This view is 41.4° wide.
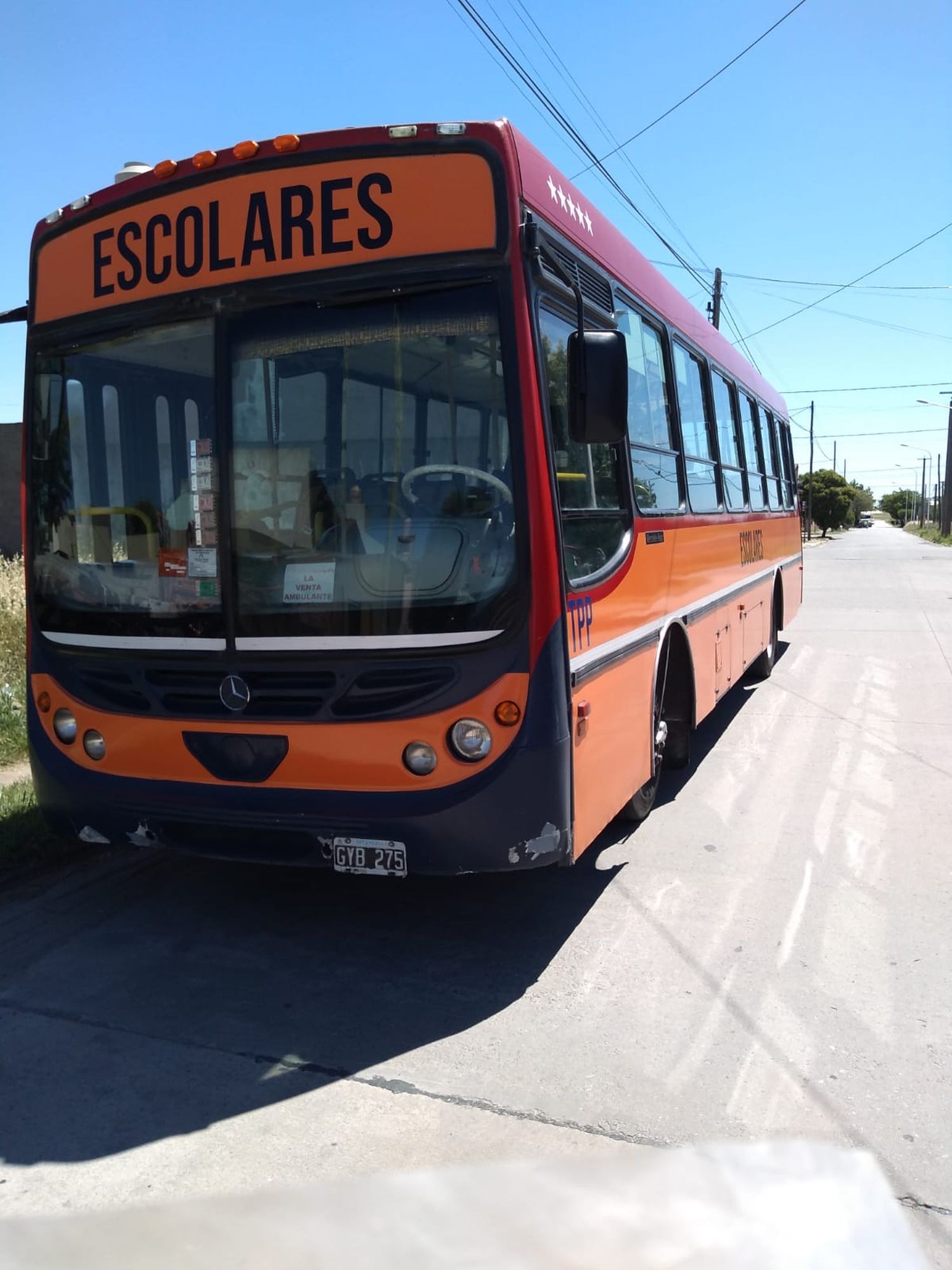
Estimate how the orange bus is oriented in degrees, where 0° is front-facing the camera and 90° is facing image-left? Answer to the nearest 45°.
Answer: approximately 45°
